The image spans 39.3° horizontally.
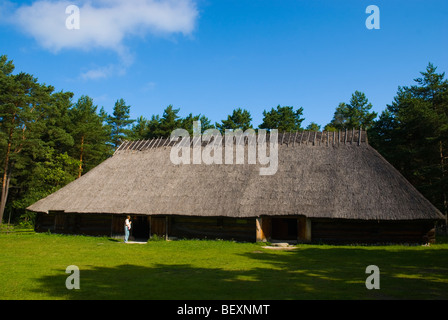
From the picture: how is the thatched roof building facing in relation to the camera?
toward the camera

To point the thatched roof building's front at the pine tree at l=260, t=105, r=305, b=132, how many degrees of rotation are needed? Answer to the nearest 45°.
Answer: approximately 180°
